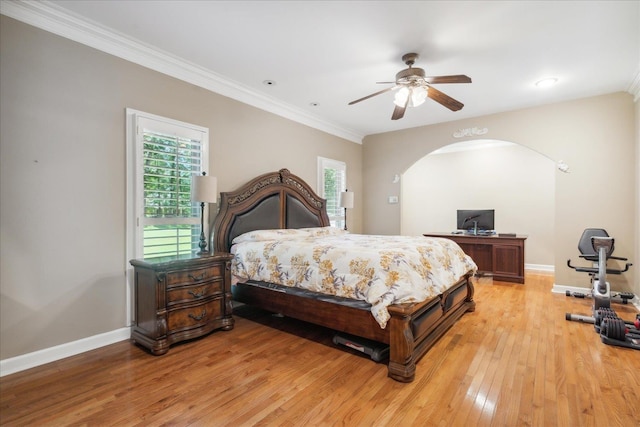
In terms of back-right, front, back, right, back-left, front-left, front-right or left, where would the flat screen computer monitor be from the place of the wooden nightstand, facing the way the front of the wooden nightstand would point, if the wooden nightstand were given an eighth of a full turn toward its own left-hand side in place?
front

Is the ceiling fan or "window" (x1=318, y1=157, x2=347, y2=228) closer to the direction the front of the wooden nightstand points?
the ceiling fan

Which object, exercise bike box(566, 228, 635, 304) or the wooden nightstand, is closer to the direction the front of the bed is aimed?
the exercise bike

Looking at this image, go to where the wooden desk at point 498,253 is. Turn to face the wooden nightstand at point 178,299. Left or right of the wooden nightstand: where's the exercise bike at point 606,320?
left

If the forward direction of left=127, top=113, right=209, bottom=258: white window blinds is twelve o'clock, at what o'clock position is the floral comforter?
The floral comforter is roughly at 12 o'clock from the white window blinds.

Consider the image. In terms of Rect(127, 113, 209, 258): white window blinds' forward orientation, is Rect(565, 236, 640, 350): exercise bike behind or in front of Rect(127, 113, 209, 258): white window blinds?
in front

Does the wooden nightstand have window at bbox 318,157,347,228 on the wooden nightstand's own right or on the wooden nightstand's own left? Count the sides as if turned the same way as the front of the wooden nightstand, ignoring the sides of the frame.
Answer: on the wooden nightstand's own left

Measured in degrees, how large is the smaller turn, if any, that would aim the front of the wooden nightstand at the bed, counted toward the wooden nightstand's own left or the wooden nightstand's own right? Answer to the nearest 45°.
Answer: approximately 45° to the wooden nightstand's own left

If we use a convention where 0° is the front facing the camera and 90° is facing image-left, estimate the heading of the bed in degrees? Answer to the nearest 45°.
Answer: approximately 315°

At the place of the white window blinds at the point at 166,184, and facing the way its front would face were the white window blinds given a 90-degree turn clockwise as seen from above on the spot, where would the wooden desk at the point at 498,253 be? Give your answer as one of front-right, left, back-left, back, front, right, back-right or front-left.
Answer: back-left

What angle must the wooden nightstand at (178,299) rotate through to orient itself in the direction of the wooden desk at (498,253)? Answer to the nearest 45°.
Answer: approximately 45° to its left

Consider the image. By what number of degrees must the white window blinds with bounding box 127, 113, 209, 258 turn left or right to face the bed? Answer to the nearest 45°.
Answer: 0° — it already faces it

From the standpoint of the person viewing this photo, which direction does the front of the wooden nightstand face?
facing the viewer and to the right of the viewer

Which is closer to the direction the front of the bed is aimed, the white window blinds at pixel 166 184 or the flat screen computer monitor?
the flat screen computer monitor

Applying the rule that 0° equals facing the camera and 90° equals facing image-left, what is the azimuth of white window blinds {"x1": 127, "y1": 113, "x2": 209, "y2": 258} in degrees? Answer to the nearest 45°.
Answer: approximately 315°

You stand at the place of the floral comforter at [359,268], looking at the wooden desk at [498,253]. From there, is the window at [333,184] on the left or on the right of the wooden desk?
left

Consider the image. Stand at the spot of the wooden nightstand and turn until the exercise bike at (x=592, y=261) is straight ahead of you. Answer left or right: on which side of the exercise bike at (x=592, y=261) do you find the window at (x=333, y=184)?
left
